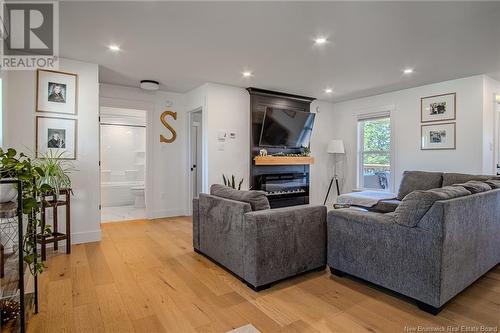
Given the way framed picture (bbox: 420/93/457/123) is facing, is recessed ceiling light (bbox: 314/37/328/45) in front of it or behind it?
in front

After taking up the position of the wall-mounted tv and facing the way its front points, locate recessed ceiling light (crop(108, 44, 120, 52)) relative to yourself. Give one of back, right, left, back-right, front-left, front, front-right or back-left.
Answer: right

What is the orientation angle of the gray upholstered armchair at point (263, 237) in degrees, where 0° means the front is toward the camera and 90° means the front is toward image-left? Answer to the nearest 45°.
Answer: approximately 225°

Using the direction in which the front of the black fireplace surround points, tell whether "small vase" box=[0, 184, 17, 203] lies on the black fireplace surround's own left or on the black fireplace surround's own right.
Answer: on the black fireplace surround's own right

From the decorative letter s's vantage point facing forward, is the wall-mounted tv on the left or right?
on its left

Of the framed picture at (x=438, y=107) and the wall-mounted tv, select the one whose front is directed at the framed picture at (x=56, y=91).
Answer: the framed picture at (x=438, y=107)

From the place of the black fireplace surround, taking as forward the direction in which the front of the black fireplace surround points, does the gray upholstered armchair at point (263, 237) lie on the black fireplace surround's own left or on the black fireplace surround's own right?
on the black fireplace surround's own right

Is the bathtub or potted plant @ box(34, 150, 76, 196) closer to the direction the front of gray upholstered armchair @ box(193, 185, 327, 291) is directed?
the bathtub
